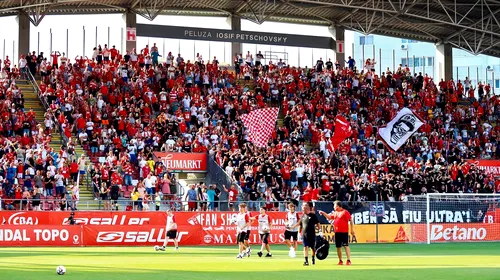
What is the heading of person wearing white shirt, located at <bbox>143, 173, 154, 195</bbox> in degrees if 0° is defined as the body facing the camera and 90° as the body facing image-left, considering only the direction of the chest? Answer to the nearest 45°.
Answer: approximately 0°

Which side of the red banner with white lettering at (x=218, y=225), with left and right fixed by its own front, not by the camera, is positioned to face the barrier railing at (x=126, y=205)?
right

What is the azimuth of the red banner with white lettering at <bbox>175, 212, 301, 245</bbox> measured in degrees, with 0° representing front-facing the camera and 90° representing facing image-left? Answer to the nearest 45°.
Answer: approximately 0°

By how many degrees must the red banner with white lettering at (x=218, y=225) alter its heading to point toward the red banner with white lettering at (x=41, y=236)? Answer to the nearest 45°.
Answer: approximately 90° to its right

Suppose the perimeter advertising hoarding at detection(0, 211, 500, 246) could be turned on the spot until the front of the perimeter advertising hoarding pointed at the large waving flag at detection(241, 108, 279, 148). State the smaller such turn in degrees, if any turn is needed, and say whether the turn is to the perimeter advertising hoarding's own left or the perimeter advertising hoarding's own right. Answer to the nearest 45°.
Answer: approximately 135° to the perimeter advertising hoarding's own left

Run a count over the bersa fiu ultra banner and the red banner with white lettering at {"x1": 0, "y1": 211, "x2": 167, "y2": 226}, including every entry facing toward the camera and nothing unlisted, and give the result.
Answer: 2
